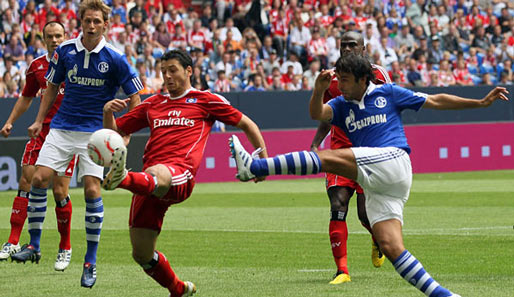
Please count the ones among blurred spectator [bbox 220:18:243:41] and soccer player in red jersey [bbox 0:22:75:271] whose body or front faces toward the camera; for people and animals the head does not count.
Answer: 2

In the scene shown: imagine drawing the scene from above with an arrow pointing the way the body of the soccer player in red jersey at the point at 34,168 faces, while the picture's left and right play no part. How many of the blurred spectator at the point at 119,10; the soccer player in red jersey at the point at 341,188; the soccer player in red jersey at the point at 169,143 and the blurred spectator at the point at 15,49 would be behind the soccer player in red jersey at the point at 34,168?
2

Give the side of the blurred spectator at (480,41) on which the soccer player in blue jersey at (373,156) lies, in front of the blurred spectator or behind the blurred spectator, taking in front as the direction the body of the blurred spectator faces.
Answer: in front

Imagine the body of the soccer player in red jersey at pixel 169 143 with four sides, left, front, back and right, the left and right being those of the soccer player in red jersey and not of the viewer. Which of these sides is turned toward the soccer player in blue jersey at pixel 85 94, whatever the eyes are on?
right

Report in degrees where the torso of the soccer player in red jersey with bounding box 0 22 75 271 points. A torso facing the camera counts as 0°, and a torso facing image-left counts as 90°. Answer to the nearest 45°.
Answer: approximately 0°

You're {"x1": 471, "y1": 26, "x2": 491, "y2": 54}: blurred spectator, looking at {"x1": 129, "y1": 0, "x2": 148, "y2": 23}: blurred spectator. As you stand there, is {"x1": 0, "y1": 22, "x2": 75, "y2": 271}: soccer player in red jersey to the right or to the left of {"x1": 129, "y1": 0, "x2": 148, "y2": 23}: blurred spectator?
left

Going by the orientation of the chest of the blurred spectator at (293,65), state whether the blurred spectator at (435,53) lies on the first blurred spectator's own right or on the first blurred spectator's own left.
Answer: on the first blurred spectator's own left

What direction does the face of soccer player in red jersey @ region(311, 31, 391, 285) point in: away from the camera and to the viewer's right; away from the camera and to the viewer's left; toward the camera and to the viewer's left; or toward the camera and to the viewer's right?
toward the camera and to the viewer's left

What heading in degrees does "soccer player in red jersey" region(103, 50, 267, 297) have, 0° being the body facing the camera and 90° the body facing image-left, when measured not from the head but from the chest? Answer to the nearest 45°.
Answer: approximately 45°

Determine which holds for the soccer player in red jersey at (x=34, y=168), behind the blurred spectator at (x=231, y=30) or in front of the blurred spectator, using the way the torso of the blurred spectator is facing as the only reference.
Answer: in front

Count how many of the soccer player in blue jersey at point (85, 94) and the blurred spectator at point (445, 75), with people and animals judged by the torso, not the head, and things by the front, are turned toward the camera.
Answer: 2
